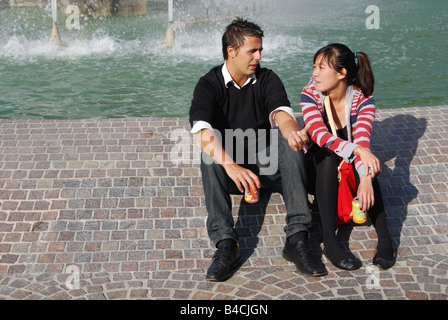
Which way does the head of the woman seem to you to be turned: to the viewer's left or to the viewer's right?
to the viewer's left

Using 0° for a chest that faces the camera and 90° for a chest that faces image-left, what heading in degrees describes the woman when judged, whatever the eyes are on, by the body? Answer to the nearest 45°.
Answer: approximately 0°

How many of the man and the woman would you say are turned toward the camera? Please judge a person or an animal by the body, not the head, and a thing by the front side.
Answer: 2

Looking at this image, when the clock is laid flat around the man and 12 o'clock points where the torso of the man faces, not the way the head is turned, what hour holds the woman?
The woman is roughly at 9 o'clock from the man.

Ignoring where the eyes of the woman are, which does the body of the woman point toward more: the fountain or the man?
the man

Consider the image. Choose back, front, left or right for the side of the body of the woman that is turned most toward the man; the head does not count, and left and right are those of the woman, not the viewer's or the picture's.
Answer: right

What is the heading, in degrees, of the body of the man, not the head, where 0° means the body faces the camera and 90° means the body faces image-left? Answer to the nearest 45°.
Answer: approximately 0°

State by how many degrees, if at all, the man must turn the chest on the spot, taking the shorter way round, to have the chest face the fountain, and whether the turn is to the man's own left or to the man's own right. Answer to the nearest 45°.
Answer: approximately 180°
